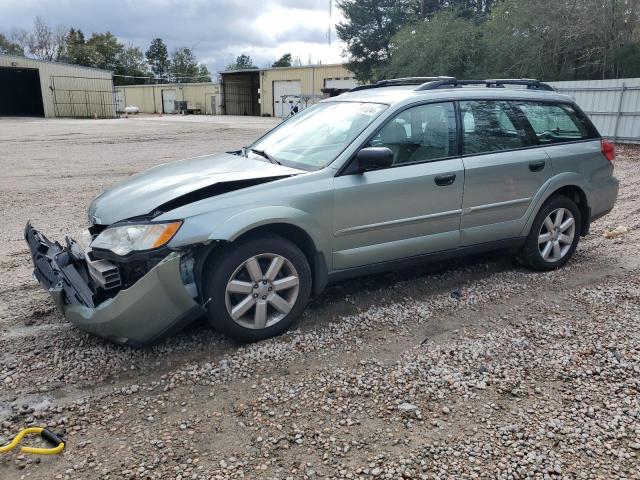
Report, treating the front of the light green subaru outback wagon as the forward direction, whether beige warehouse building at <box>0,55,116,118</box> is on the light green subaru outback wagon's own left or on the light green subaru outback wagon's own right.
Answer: on the light green subaru outback wagon's own right

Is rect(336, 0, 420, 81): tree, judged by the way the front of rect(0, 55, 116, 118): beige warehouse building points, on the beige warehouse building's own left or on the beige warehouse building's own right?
on the beige warehouse building's own left

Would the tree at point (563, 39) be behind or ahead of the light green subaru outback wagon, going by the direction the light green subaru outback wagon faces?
behind

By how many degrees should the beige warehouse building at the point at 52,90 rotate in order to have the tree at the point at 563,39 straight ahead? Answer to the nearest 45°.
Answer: approximately 45° to its left

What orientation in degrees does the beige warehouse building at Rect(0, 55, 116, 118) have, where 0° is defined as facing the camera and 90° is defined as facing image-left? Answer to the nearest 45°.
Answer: approximately 0°

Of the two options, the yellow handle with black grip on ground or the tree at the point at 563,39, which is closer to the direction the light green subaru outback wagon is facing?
the yellow handle with black grip on ground

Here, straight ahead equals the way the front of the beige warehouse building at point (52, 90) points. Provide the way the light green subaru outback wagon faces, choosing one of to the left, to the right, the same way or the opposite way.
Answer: to the right

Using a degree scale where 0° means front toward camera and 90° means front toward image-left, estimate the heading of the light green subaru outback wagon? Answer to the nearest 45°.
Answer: approximately 45°

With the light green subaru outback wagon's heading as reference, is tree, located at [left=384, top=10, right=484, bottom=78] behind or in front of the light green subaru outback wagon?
behind

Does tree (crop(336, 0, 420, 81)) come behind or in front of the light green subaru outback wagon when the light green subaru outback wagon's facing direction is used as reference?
behind

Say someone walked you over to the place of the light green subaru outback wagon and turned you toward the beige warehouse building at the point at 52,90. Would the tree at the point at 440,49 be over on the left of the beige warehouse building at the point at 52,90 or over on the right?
right
